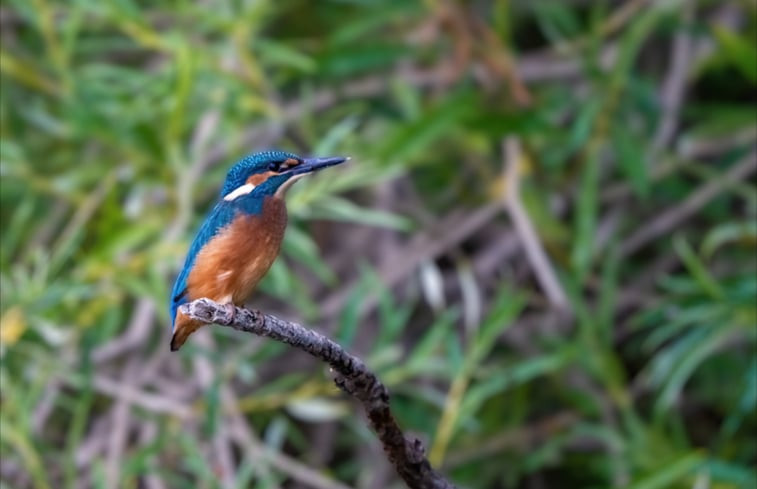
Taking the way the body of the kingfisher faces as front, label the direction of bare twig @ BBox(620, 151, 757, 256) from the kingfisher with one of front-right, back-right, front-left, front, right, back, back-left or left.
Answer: front-left

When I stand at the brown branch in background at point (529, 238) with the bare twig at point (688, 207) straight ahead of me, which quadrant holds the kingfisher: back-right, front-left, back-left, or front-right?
back-right

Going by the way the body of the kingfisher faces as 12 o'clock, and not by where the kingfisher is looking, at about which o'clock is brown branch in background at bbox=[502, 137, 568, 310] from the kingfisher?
The brown branch in background is roughly at 10 o'clock from the kingfisher.

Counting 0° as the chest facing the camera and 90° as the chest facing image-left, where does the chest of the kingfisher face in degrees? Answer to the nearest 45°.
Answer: approximately 270°
